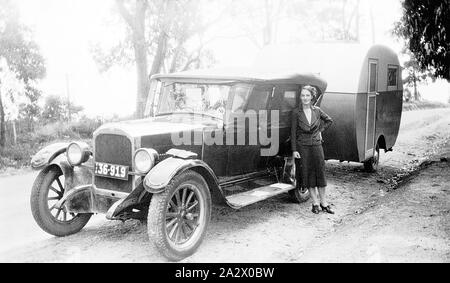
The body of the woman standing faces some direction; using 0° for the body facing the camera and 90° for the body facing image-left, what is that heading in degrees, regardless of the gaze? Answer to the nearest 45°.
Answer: approximately 0°

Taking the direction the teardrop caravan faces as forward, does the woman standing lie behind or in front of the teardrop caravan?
in front

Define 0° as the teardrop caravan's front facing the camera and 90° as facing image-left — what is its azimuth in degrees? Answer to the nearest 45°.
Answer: approximately 45°

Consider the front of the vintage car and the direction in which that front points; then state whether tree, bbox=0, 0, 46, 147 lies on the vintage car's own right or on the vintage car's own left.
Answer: on the vintage car's own right

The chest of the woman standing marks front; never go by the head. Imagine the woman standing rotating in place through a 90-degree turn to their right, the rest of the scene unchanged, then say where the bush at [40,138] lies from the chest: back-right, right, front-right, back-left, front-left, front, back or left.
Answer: front-right

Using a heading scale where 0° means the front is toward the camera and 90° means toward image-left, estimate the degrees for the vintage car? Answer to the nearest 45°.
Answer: approximately 45°

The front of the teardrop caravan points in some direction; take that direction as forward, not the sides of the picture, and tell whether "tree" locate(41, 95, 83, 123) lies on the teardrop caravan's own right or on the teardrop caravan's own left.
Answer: on the teardrop caravan's own right

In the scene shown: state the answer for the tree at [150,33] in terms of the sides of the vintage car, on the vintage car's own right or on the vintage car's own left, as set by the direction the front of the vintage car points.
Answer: on the vintage car's own right

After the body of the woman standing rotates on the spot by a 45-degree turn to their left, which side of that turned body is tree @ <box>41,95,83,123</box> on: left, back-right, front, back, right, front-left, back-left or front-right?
back

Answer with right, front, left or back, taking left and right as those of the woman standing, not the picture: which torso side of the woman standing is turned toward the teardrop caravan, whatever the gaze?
back

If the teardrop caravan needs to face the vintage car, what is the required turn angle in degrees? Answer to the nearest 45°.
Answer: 0° — it already faces it

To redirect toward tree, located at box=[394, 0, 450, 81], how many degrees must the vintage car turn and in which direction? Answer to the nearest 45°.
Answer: approximately 180°

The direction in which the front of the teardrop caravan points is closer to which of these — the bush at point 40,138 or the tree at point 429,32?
the bush

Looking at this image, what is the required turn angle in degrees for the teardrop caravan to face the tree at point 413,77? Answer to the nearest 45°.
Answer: approximately 135° to its right
